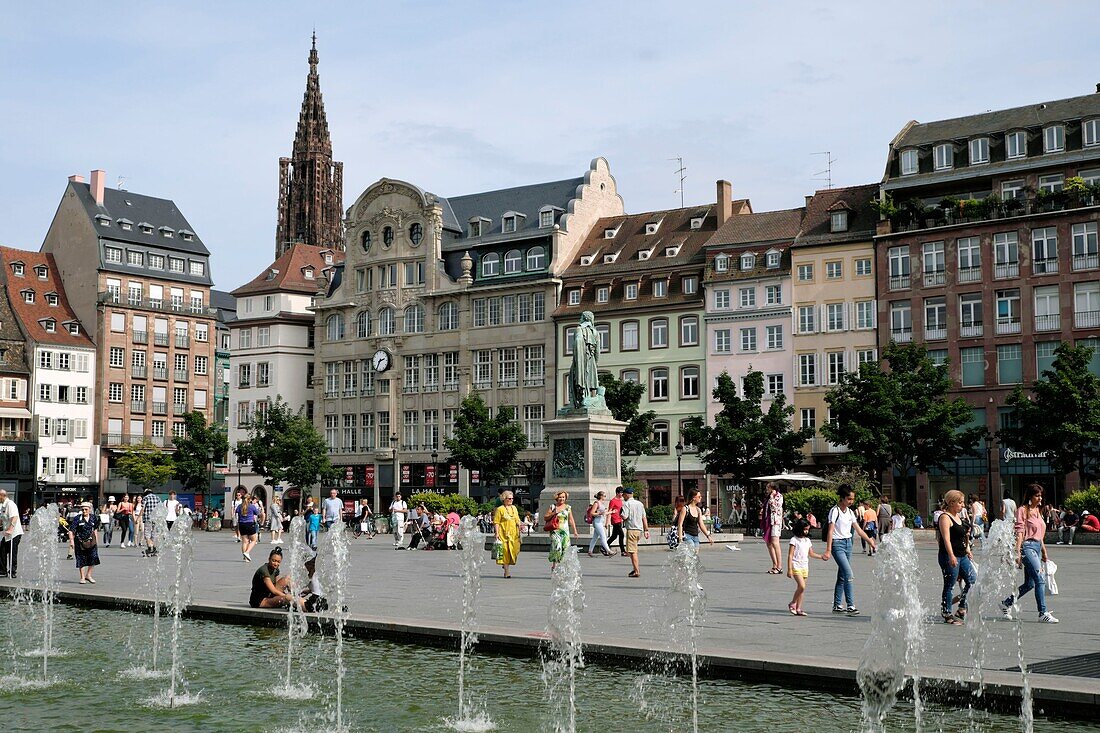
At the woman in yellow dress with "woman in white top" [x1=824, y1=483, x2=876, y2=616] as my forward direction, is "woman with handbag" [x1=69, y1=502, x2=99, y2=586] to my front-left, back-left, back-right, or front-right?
back-right

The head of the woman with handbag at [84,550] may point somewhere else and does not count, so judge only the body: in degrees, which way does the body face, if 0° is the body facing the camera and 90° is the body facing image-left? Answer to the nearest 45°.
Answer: approximately 0°

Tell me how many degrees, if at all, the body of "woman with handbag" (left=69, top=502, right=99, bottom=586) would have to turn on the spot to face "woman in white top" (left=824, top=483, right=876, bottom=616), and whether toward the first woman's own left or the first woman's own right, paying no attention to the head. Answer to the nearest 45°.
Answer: approximately 45° to the first woman's own left

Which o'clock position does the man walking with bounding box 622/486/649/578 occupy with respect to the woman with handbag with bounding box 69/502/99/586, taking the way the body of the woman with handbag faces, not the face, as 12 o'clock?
The man walking is roughly at 9 o'clock from the woman with handbag.

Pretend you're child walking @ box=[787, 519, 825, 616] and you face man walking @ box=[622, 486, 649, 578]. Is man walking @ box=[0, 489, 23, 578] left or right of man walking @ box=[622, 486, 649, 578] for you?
left

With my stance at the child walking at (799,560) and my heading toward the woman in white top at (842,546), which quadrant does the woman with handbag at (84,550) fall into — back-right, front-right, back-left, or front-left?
back-left

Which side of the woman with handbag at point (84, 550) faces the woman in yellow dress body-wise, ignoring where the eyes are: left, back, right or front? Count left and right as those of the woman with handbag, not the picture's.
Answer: left

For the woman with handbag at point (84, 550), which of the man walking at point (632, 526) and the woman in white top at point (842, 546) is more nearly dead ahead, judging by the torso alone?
the woman in white top

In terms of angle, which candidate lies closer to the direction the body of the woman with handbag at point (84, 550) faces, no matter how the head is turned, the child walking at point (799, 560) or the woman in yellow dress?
the child walking

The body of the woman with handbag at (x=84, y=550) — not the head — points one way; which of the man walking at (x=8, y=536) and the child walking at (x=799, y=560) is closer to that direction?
the child walking

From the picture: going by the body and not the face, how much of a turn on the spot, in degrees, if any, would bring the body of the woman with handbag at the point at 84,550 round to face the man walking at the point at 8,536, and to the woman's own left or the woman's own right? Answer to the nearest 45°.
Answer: approximately 90° to the woman's own right
